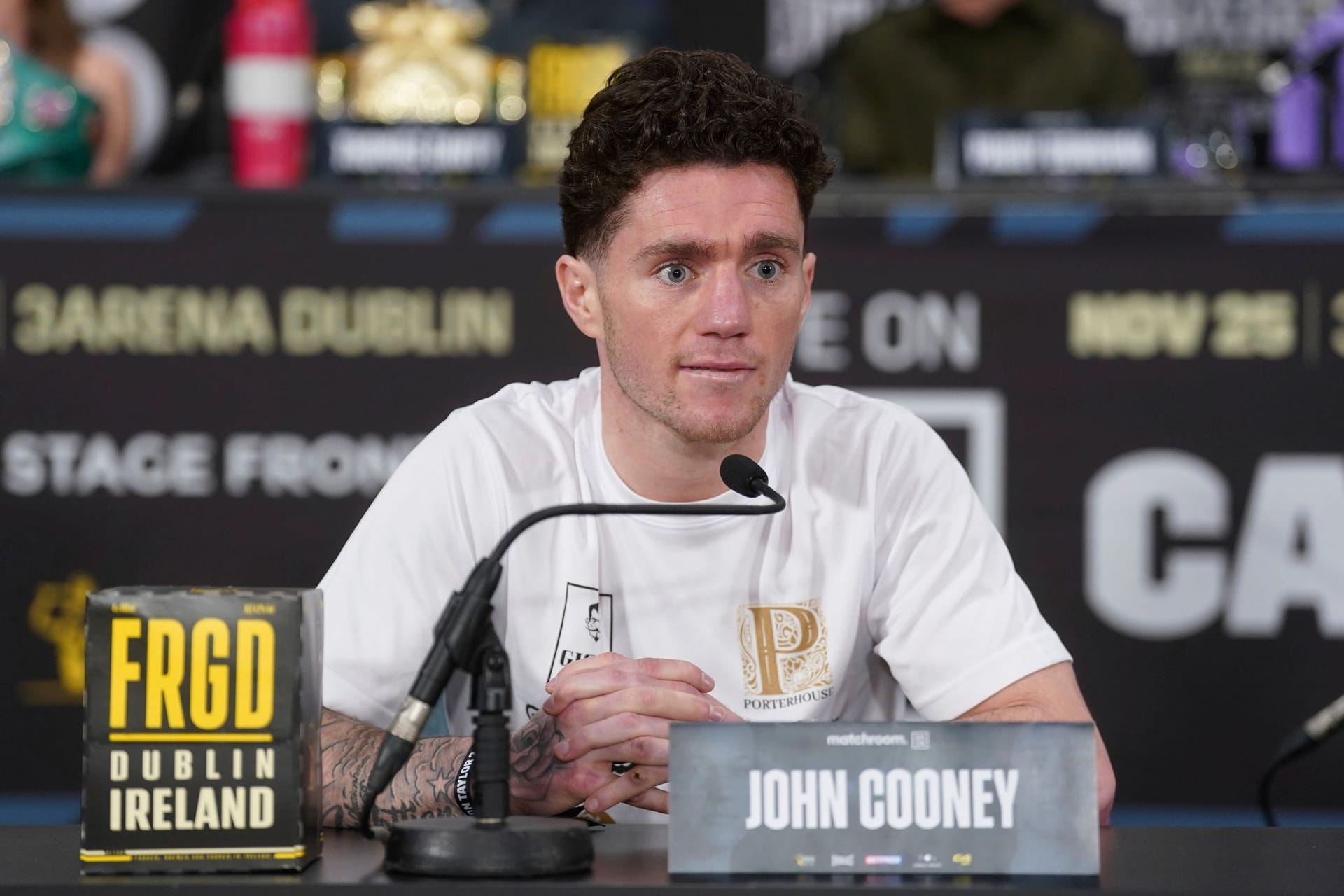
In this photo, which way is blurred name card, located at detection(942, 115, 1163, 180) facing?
toward the camera

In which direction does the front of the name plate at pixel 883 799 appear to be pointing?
toward the camera

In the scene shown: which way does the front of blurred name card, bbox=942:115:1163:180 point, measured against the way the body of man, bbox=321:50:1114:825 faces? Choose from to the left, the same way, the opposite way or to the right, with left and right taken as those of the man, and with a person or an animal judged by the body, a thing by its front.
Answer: the same way

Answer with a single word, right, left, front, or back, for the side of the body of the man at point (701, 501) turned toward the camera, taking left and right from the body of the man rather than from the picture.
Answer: front

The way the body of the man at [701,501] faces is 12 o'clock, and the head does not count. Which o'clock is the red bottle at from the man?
The red bottle is roughly at 5 o'clock from the man.

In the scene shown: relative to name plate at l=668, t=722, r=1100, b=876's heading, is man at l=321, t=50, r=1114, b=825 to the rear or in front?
to the rear

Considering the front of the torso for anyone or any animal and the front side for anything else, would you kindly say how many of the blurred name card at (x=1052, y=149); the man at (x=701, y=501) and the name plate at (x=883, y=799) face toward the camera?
3

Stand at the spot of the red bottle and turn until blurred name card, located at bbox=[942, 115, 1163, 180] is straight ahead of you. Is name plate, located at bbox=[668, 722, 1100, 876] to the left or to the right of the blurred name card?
right

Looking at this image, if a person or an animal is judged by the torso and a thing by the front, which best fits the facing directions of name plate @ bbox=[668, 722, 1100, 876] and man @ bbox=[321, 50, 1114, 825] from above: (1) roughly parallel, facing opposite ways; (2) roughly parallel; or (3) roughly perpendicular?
roughly parallel

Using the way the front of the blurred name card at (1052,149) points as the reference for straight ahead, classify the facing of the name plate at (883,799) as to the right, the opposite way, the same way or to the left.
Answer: the same way
